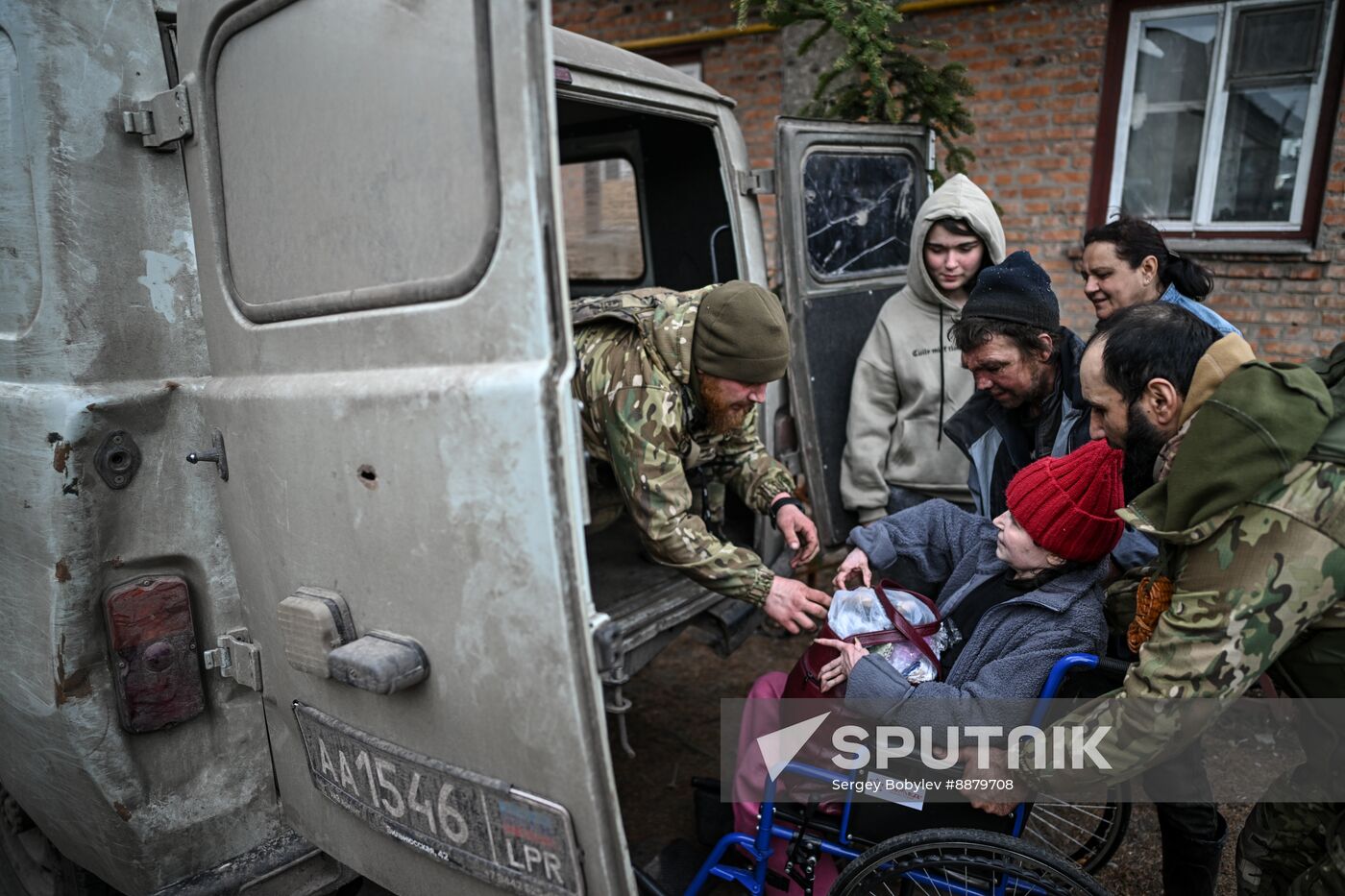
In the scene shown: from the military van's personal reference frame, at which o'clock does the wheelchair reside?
The wheelchair is roughly at 5 o'clock from the military van.

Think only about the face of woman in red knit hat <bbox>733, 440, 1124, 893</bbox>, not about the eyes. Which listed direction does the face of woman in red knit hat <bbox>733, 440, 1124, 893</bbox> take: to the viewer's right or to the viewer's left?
to the viewer's left

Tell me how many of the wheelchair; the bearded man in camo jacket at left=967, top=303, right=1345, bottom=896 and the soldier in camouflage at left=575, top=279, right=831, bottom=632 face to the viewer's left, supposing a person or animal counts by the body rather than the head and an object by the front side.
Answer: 2

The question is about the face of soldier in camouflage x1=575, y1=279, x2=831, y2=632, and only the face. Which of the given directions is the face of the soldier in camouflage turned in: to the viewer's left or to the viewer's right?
to the viewer's right

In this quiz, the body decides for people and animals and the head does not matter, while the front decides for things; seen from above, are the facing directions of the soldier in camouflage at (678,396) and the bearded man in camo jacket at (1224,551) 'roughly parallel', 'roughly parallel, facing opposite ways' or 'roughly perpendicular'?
roughly parallel, facing opposite ways

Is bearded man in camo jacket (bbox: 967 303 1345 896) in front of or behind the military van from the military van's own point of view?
behind

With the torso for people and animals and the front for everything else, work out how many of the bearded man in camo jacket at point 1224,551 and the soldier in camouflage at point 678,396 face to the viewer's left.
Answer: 1

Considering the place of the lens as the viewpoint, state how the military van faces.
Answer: facing away from the viewer and to the left of the viewer

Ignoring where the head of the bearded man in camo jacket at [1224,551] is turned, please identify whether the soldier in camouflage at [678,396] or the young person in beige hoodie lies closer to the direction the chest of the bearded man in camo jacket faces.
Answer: the soldier in camouflage

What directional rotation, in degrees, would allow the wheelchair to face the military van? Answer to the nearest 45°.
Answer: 0° — it already faces it

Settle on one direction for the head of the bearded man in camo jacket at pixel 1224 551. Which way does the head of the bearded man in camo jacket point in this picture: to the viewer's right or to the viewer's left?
to the viewer's left

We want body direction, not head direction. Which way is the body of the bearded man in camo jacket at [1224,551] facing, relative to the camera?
to the viewer's left

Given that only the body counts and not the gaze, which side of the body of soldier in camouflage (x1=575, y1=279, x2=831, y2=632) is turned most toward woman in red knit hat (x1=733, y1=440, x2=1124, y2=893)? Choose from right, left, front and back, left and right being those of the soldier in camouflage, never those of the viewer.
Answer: front

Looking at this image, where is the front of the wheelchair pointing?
to the viewer's left

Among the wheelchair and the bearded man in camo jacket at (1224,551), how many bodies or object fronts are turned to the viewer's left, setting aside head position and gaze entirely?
2

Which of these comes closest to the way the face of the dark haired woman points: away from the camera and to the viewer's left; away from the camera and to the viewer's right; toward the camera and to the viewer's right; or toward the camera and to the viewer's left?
toward the camera and to the viewer's left
